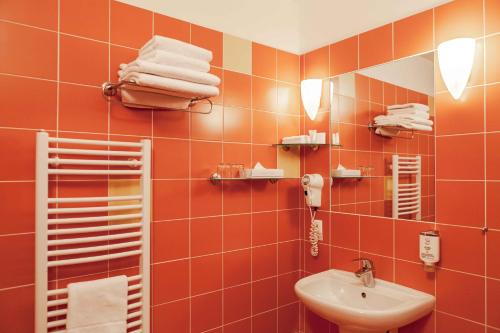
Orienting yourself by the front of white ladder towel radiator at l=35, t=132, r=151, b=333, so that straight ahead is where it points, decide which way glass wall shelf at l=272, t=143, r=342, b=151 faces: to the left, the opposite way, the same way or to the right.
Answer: to the right

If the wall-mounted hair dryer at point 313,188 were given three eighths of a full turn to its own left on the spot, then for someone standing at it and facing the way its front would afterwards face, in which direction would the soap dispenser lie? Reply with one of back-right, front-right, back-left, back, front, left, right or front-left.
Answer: front-right
